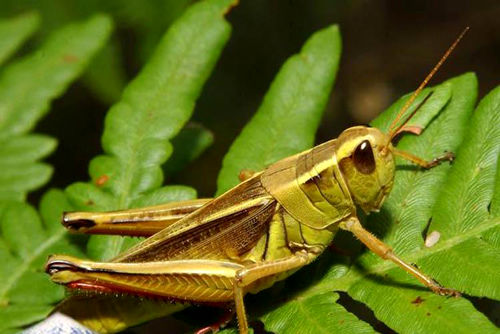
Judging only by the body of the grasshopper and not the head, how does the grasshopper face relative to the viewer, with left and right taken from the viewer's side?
facing to the right of the viewer
